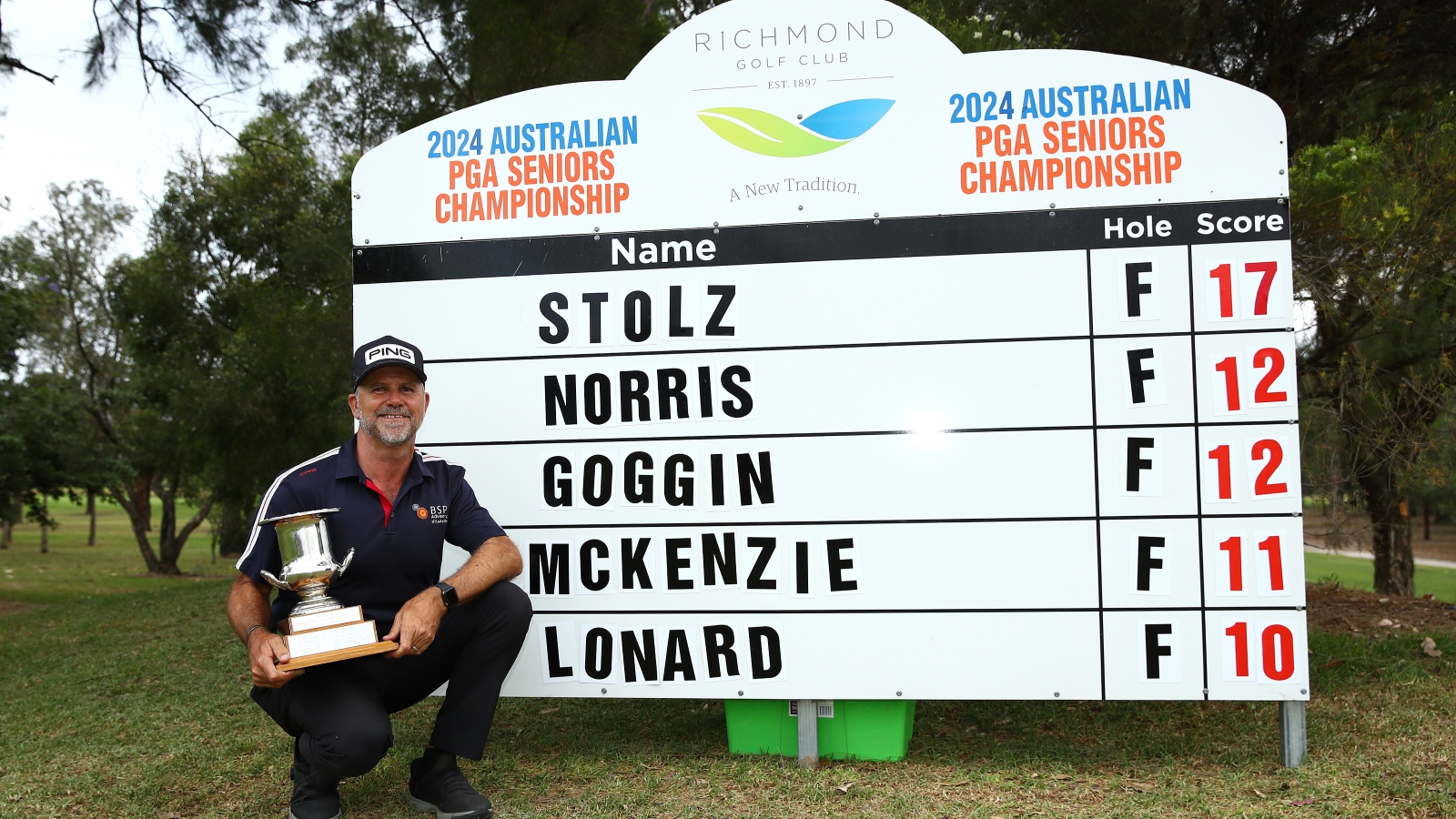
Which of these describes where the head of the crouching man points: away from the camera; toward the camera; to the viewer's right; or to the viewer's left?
toward the camera

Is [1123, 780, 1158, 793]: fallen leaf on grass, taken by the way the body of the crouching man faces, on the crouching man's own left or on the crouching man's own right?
on the crouching man's own left

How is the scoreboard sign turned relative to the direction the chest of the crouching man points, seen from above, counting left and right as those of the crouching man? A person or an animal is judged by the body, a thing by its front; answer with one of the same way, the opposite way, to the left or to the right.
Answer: the same way

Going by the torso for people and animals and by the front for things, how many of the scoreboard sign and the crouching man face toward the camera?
2

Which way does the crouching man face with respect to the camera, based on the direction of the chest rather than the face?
toward the camera

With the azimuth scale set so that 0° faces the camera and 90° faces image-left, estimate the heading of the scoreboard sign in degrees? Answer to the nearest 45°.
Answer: approximately 0°

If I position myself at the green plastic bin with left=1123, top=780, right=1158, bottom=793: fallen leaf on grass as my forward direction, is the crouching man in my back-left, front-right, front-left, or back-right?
back-right

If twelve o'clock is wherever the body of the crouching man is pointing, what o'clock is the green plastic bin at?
The green plastic bin is roughly at 9 o'clock from the crouching man.
